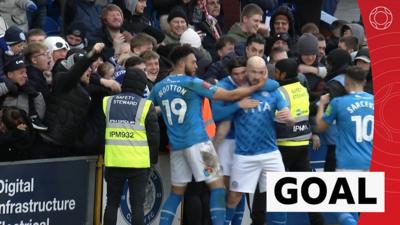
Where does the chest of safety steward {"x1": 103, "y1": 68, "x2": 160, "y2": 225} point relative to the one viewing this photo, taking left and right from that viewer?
facing away from the viewer and to the right of the viewer
